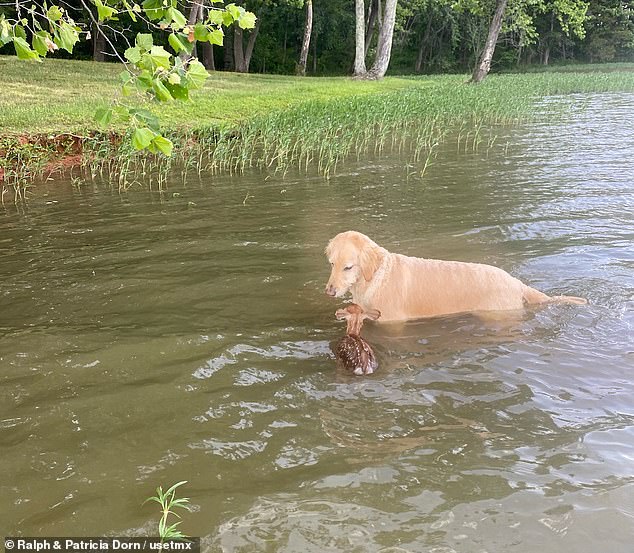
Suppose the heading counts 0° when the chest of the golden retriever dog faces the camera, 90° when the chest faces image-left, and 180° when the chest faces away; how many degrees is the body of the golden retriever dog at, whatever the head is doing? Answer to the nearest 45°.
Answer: approximately 90°

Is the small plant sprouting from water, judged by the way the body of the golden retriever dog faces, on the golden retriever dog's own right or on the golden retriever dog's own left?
on the golden retriever dog's own left
